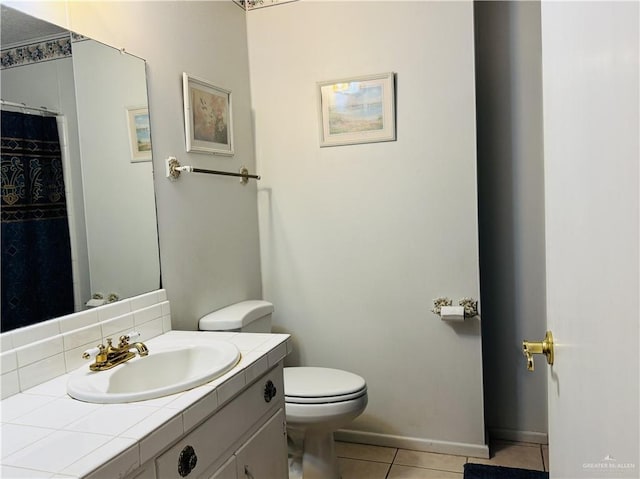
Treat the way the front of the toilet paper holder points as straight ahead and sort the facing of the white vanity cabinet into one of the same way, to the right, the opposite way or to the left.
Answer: to the left

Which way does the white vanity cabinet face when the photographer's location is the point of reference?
facing the viewer and to the right of the viewer

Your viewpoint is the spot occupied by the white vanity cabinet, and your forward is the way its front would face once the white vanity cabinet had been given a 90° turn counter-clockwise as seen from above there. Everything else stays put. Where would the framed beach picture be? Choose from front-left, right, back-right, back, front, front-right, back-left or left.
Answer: front

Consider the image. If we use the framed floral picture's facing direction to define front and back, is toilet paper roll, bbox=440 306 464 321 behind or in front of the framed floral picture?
in front

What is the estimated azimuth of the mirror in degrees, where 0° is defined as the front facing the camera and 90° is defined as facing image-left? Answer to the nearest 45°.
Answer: approximately 315°

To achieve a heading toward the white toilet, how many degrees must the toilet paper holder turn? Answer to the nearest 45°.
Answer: approximately 45° to its right

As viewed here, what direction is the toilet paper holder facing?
toward the camera

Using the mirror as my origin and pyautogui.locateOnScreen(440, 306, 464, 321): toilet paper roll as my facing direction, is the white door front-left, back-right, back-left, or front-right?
front-right

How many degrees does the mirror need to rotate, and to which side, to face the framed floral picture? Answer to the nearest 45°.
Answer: approximately 90° to its left

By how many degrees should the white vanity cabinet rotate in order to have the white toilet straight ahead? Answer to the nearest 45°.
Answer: approximately 90° to its left

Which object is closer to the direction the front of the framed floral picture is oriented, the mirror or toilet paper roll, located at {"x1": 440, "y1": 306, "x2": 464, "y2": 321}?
the toilet paper roll

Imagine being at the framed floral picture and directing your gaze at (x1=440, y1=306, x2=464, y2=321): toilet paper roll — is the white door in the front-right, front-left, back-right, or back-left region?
front-right

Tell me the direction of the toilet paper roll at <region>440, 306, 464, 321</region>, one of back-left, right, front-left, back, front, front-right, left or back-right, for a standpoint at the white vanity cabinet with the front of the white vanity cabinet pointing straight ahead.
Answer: left

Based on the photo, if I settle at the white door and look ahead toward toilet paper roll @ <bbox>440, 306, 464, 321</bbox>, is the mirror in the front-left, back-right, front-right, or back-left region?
front-left
